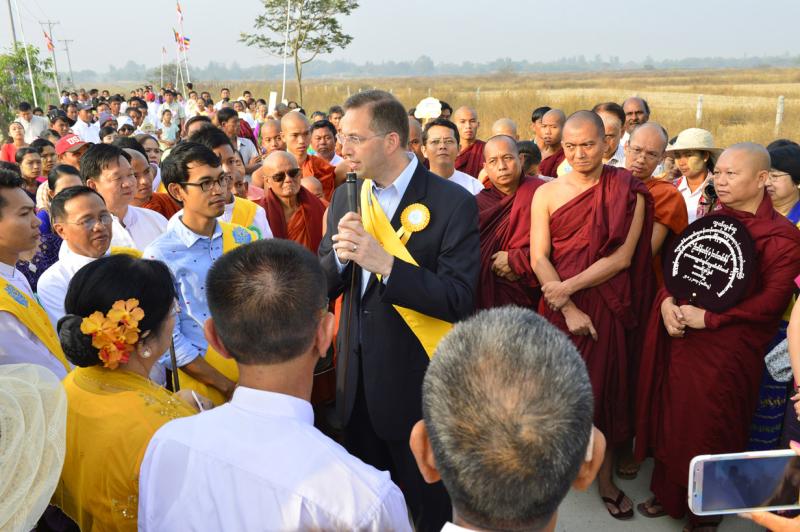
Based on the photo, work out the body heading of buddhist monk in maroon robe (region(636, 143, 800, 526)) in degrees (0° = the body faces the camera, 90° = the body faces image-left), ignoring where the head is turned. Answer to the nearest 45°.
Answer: approximately 45°

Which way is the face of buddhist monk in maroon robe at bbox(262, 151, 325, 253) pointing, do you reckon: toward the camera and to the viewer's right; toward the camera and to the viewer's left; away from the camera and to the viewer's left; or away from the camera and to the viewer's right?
toward the camera and to the viewer's right

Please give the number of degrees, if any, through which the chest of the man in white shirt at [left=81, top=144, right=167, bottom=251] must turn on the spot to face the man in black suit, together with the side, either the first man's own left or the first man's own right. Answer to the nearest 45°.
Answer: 0° — they already face them

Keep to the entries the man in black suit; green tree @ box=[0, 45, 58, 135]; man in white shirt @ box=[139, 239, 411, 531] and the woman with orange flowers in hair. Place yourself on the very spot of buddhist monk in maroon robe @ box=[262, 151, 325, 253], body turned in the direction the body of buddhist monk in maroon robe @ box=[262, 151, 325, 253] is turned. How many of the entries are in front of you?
3

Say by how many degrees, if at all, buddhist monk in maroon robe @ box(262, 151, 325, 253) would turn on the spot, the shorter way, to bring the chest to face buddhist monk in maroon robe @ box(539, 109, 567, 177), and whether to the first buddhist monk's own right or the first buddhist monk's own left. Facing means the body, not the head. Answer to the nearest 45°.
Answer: approximately 135° to the first buddhist monk's own left

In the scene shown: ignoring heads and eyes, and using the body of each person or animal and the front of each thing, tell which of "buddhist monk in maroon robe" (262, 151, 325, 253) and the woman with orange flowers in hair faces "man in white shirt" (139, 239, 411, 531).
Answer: the buddhist monk in maroon robe

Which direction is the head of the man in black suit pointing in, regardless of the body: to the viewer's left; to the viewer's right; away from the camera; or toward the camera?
to the viewer's left

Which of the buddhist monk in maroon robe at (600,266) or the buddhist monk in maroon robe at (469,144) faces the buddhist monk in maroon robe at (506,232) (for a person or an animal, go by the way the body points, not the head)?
the buddhist monk in maroon robe at (469,144)

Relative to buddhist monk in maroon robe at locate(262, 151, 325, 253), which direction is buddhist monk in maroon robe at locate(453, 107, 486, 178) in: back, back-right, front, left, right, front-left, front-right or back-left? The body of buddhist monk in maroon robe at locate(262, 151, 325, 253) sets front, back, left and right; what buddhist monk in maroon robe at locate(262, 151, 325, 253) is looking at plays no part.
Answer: back-left
